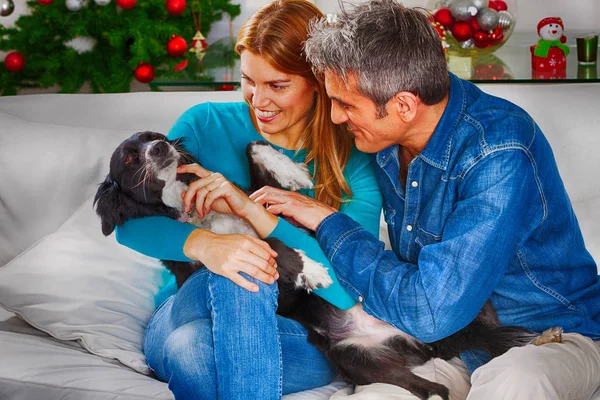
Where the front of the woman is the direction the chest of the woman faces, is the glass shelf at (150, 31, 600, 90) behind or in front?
behind

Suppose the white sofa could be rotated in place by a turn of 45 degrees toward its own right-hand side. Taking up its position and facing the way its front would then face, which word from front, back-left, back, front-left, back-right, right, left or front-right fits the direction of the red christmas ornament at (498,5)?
back

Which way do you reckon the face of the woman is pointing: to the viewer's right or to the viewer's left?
to the viewer's left

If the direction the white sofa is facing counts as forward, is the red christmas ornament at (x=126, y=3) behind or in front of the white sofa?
behind

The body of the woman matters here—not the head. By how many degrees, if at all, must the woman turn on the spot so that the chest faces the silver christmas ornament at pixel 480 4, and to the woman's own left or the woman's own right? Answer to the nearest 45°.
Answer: approximately 180°

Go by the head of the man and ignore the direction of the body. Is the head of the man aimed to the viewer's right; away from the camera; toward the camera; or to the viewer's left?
to the viewer's left

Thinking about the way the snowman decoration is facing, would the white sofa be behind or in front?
in front

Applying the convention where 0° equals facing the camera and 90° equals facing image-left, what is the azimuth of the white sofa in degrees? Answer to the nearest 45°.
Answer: approximately 0°

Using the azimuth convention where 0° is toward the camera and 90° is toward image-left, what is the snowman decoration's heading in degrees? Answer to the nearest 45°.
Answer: approximately 0°

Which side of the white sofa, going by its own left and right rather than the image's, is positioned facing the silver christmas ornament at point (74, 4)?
back

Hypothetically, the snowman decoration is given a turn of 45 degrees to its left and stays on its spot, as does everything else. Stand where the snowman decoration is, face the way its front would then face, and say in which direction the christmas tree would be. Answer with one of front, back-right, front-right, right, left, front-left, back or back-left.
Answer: back-right

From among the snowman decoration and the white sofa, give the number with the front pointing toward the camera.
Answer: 2
